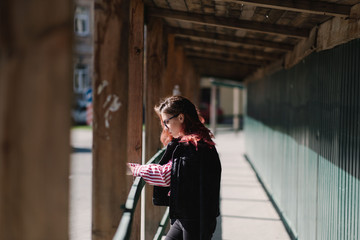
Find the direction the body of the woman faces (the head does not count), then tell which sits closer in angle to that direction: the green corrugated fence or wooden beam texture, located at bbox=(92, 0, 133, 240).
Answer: the wooden beam texture

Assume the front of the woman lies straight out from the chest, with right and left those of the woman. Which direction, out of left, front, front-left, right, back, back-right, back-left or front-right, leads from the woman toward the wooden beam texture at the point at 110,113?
front-left

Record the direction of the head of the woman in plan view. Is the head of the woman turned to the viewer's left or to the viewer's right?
to the viewer's left

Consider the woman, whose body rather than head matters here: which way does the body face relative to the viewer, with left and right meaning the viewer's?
facing to the left of the viewer

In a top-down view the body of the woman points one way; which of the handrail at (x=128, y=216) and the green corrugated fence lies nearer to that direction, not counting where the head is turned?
the handrail

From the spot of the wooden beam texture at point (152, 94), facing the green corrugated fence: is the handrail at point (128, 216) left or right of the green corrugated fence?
right

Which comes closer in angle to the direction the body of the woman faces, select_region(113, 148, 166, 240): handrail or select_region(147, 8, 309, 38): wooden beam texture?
the handrail

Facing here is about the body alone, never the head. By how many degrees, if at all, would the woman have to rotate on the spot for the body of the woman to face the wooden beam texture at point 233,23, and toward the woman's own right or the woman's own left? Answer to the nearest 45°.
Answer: approximately 90° to the woman's own right
